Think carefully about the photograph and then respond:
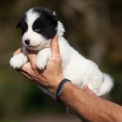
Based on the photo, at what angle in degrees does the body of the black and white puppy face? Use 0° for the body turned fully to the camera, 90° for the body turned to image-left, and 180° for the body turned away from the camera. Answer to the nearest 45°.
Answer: approximately 45°
